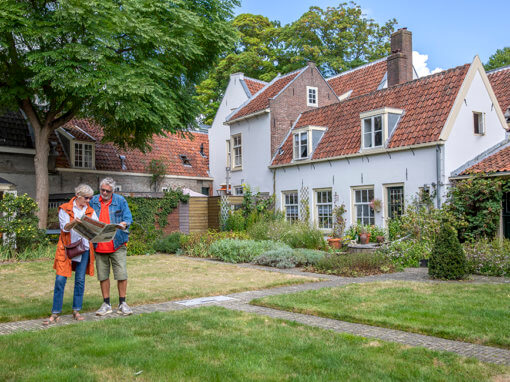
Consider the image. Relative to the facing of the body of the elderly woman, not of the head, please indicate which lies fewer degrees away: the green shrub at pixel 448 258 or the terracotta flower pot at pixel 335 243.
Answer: the green shrub

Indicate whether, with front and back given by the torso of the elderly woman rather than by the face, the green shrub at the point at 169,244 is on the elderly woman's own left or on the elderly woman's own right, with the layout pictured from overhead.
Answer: on the elderly woman's own left

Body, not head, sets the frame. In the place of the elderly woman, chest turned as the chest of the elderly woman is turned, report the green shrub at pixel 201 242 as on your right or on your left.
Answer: on your left

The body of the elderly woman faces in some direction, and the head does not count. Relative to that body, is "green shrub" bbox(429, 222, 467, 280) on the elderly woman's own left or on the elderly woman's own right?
on the elderly woman's own left

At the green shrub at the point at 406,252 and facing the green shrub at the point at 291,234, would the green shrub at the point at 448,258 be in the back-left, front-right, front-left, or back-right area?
back-left

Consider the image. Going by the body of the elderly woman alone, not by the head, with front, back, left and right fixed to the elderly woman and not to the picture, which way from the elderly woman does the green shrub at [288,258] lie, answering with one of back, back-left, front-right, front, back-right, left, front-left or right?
left

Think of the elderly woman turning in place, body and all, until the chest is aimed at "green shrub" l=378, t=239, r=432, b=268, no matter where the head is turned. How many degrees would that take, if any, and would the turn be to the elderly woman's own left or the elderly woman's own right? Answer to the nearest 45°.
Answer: approximately 90° to the elderly woman's own left

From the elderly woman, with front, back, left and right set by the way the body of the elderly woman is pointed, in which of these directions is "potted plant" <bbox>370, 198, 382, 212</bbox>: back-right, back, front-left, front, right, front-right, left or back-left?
left

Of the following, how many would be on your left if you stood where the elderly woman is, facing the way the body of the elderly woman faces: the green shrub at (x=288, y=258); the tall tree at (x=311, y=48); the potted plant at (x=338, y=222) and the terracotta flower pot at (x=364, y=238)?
4

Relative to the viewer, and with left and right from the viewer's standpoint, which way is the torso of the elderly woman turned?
facing the viewer and to the right of the viewer

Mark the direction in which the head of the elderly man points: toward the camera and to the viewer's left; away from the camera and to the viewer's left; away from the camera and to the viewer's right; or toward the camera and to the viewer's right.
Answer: toward the camera and to the viewer's left

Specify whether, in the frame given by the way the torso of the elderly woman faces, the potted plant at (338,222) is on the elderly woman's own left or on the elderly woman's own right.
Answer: on the elderly woman's own left
